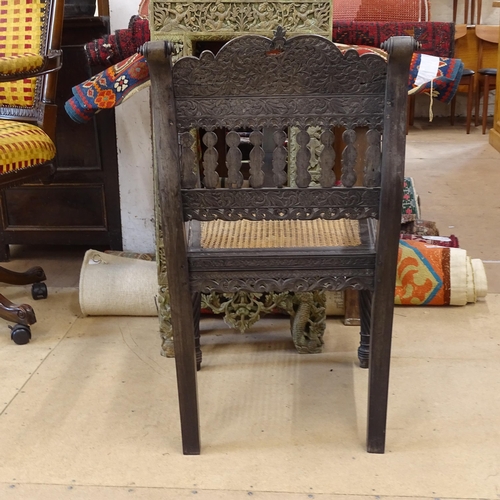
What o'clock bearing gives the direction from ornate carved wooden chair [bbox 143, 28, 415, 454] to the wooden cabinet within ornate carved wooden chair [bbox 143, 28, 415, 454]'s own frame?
The wooden cabinet is roughly at 11 o'clock from the ornate carved wooden chair.

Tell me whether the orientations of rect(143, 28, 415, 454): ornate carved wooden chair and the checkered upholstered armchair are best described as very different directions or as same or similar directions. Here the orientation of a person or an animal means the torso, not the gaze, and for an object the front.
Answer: very different directions

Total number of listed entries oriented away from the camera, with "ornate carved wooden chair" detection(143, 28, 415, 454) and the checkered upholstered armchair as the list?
1

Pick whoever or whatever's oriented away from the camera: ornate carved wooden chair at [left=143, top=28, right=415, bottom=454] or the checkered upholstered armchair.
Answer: the ornate carved wooden chair

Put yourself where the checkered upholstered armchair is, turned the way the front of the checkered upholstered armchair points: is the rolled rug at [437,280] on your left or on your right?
on your left

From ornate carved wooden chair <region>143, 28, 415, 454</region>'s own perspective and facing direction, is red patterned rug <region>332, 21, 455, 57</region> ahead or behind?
ahead

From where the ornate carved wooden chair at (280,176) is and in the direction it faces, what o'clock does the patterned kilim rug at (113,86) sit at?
The patterned kilim rug is roughly at 11 o'clock from the ornate carved wooden chair.

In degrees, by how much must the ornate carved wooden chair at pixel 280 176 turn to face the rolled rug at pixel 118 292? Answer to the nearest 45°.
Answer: approximately 45° to its left

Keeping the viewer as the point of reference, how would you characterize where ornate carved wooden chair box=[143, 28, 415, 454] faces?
facing away from the viewer
